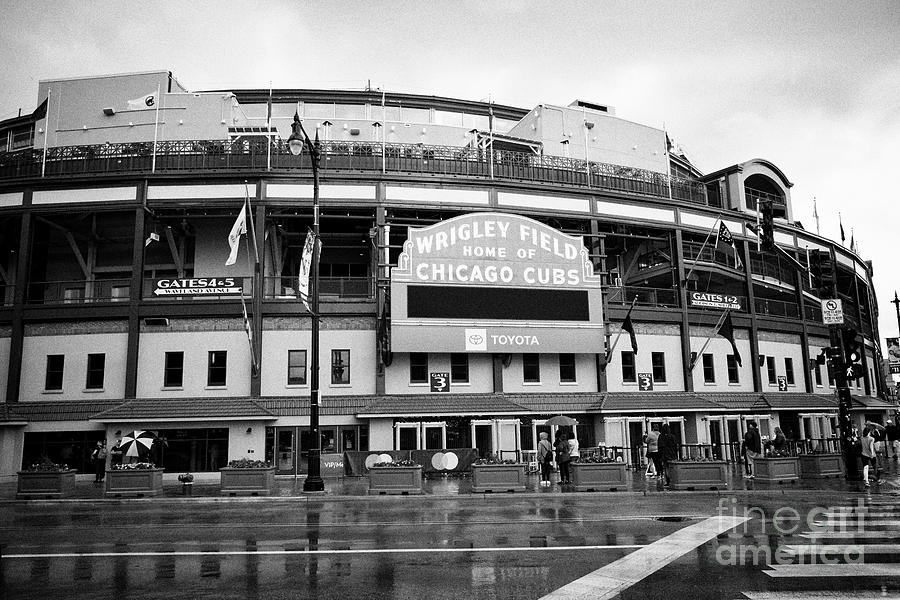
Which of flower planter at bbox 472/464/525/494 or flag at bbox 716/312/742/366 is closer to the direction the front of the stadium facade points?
the flower planter

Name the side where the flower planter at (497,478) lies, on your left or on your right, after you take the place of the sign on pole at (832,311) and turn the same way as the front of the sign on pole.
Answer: on your right

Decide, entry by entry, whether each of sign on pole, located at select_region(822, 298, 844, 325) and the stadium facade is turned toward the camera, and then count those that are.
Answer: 2

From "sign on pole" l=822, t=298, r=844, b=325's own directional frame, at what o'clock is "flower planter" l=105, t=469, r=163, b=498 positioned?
The flower planter is roughly at 2 o'clock from the sign on pole.

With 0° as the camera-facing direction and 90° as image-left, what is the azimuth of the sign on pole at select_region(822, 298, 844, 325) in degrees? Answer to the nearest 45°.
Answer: approximately 0°

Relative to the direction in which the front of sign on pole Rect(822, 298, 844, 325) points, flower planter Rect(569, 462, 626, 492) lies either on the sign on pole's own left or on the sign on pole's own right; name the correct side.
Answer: on the sign on pole's own right

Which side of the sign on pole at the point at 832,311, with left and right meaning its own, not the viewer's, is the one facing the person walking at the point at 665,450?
right
